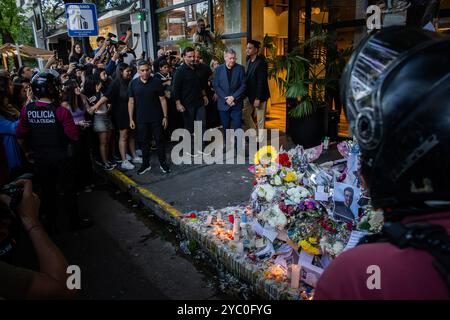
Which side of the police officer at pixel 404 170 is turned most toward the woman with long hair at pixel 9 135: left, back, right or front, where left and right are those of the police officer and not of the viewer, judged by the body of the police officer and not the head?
front

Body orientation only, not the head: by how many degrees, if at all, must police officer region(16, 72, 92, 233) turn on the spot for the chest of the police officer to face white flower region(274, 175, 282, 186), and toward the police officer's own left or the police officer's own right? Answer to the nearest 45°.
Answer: approximately 90° to the police officer's own right

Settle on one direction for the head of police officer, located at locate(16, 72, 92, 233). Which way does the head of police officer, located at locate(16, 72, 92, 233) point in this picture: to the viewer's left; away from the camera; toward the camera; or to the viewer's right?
away from the camera

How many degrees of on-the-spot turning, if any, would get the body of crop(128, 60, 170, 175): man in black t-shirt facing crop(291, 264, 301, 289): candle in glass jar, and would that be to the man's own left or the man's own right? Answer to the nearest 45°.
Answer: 0° — they already face it

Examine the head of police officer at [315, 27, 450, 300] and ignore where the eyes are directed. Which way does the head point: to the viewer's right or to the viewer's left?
to the viewer's left

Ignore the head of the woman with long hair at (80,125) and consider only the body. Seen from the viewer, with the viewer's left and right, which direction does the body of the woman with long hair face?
facing the viewer and to the right of the viewer

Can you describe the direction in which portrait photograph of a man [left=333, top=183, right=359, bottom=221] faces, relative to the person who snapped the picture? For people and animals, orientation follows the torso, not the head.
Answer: facing the viewer and to the left of the viewer

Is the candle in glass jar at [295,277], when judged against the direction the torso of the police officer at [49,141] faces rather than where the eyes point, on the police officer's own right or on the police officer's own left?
on the police officer's own right

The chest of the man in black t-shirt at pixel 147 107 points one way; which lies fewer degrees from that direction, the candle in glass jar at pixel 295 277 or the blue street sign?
the candle in glass jar

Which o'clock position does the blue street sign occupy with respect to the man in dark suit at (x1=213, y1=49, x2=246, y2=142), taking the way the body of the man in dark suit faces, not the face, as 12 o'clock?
The blue street sign is roughly at 4 o'clock from the man in dark suit.

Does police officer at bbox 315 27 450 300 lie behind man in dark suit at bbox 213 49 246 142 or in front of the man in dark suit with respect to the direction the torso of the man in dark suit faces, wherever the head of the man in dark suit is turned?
in front

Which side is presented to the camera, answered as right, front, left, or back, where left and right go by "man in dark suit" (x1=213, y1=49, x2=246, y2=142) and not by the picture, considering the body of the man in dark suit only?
front
